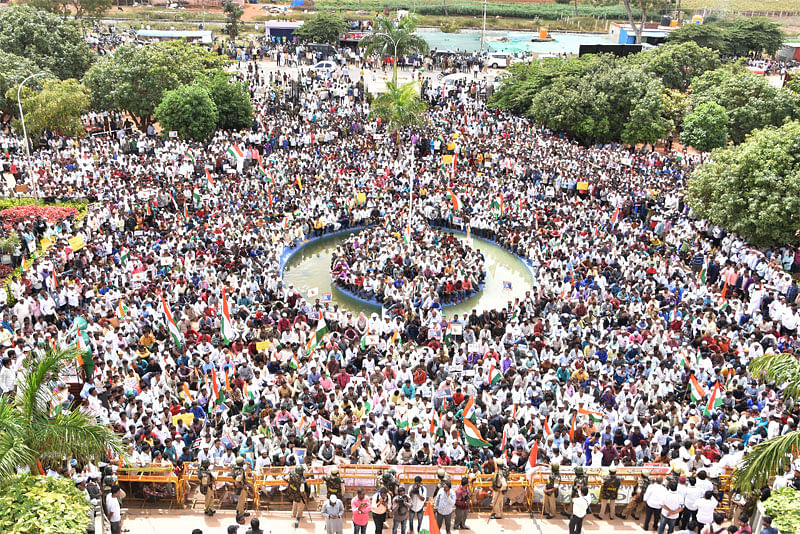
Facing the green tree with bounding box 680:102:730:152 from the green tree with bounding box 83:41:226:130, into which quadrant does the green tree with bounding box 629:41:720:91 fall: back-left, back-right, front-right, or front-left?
front-left

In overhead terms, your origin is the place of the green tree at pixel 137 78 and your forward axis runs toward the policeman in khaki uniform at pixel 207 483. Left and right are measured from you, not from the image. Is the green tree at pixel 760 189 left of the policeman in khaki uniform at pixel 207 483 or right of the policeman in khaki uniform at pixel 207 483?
left

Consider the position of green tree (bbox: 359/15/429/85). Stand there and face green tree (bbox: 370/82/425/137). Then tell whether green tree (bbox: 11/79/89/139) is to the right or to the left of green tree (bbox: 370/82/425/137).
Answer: right

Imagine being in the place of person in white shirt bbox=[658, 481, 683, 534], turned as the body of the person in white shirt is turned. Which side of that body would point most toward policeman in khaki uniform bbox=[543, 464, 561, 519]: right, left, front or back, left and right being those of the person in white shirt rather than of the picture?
left

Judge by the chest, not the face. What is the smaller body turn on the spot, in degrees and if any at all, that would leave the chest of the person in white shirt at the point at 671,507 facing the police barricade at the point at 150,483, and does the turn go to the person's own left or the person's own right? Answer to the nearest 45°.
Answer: approximately 90° to the person's own left

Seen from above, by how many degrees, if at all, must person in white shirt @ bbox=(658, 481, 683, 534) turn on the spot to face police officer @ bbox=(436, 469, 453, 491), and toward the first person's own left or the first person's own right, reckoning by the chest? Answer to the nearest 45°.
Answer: approximately 90° to the first person's own left

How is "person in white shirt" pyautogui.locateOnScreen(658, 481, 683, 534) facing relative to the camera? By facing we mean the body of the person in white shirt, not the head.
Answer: away from the camera
